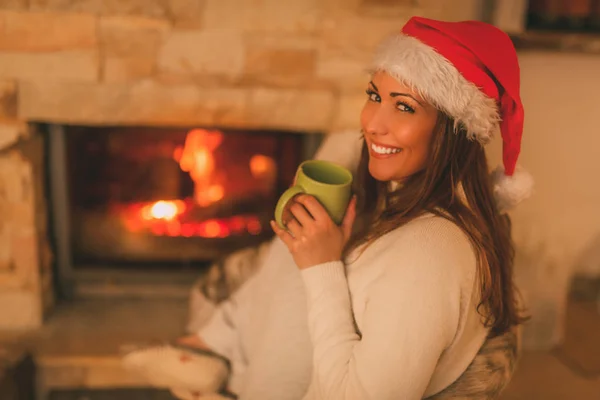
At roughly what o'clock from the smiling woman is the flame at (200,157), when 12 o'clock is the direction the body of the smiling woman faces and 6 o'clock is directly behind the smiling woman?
The flame is roughly at 2 o'clock from the smiling woman.

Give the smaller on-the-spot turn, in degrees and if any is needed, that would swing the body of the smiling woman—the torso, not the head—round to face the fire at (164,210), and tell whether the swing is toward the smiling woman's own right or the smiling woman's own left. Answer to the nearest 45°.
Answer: approximately 45° to the smiling woman's own right

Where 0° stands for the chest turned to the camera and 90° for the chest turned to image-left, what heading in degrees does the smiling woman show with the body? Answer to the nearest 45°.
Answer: approximately 90°

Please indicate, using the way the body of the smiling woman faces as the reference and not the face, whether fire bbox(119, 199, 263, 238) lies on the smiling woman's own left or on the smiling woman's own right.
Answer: on the smiling woman's own right

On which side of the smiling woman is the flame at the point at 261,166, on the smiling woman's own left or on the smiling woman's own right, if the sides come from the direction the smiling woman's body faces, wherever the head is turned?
on the smiling woman's own right
